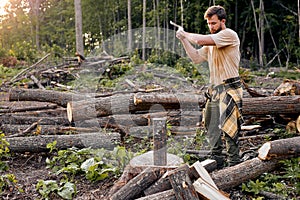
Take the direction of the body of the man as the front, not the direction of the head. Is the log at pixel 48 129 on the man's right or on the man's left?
on the man's right

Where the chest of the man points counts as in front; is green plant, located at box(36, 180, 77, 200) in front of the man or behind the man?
in front

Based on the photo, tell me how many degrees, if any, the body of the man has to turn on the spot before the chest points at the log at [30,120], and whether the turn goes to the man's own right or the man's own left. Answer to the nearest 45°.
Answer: approximately 90° to the man's own right

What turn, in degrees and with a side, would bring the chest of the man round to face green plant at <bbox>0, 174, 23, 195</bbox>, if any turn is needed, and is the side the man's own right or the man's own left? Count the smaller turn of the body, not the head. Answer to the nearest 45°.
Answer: approximately 45° to the man's own right

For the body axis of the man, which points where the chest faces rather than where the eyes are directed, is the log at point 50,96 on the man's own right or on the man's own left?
on the man's own right

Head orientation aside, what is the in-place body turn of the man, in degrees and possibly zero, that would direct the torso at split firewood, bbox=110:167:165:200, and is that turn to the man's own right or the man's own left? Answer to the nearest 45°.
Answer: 0° — they already face it

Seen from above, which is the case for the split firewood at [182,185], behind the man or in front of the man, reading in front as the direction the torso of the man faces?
in front

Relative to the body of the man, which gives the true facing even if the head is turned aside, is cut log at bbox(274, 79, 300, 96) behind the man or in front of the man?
behind

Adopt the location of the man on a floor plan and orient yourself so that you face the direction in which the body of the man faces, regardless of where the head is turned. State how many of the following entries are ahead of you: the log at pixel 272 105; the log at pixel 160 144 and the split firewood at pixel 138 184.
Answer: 2
